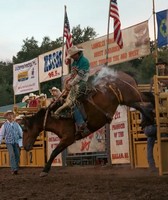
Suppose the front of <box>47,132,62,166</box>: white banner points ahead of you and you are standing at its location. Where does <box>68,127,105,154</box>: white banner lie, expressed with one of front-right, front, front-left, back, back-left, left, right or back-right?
front-left

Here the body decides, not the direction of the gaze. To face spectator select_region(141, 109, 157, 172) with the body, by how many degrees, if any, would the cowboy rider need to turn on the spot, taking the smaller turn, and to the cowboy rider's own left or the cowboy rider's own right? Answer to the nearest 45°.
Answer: approximately 180°

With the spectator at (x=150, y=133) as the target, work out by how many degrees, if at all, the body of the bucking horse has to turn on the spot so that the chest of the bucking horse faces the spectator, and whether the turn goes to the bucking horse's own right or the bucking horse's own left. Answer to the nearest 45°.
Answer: approximately 180°

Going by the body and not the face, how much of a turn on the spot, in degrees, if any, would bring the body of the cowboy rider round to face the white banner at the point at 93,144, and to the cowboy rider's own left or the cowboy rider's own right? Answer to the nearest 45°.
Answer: approximately 90° to the cowboy rider's own right

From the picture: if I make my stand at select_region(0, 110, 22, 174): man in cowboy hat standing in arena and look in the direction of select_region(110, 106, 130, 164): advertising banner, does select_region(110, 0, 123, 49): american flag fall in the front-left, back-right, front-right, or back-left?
front-left

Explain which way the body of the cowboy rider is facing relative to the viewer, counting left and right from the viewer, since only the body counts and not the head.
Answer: facing to the left of the viewer

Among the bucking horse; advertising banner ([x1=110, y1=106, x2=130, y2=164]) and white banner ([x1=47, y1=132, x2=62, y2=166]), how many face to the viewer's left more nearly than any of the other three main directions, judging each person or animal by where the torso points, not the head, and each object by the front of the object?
1

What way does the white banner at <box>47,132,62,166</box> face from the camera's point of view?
toward the camera

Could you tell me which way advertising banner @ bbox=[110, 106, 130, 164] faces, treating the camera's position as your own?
facing the viewer

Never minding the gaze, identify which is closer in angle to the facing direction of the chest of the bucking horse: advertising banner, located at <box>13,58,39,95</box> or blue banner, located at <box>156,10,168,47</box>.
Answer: the advertising banner

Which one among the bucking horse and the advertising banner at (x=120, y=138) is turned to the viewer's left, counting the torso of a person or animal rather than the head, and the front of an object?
the bucking horse

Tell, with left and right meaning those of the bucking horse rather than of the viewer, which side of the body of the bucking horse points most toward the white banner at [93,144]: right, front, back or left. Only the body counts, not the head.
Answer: right

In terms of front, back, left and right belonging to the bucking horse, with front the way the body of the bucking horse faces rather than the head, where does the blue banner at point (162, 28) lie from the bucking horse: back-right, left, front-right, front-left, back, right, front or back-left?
back-right

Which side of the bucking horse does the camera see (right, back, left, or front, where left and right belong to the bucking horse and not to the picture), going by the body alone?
left
